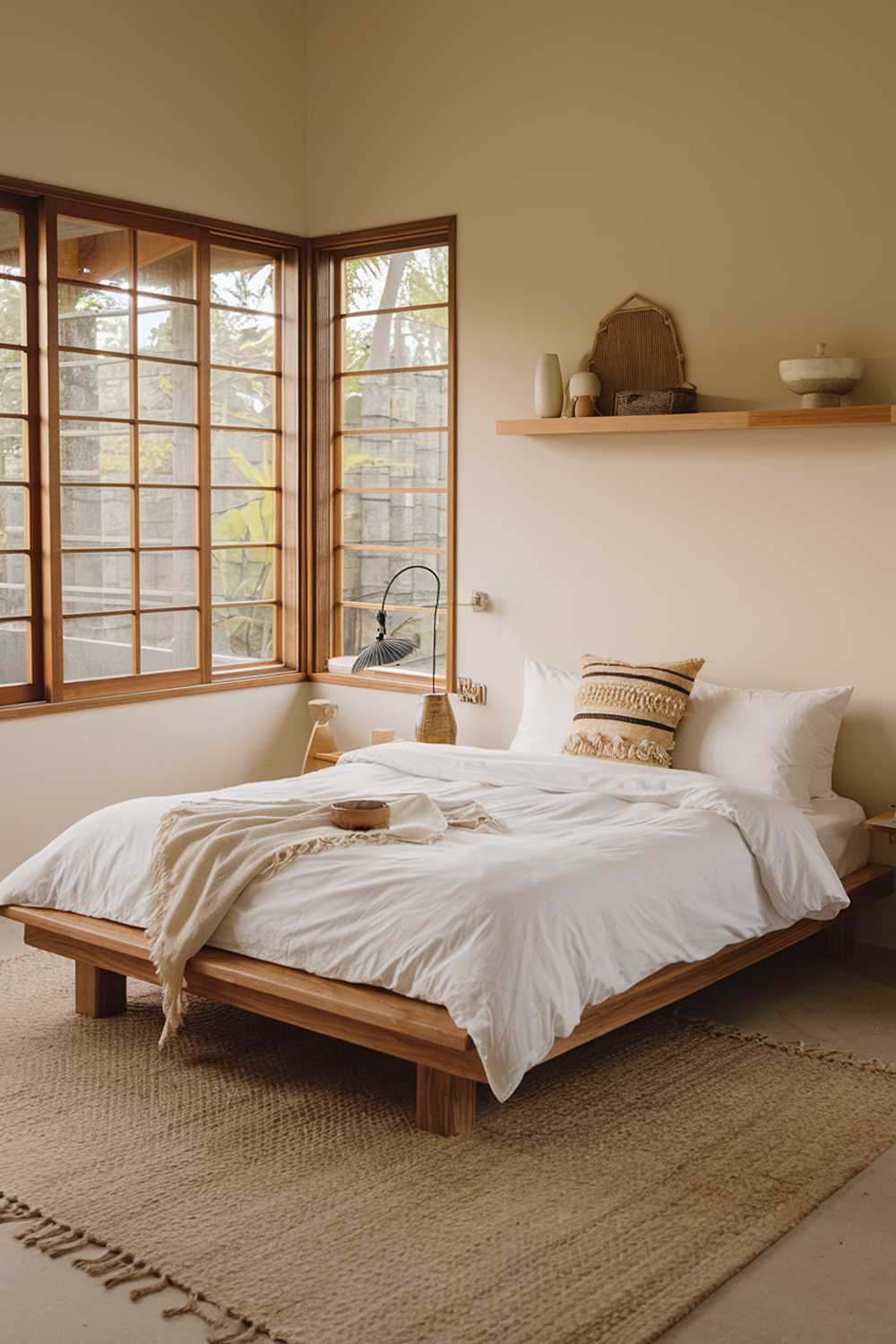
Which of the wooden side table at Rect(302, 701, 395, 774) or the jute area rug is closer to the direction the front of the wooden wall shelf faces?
the jute area rug

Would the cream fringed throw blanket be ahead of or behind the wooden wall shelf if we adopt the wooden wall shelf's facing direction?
ahead

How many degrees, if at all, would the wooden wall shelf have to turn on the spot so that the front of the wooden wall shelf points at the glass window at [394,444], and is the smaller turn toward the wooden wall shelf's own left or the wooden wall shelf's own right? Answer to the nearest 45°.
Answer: approximately 135° to the wooden wall shelf's own right

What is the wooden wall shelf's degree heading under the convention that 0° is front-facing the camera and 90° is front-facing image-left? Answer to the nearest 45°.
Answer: approximately 0°

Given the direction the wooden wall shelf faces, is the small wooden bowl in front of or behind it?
in front

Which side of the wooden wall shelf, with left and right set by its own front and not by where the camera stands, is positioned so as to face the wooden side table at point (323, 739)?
right
